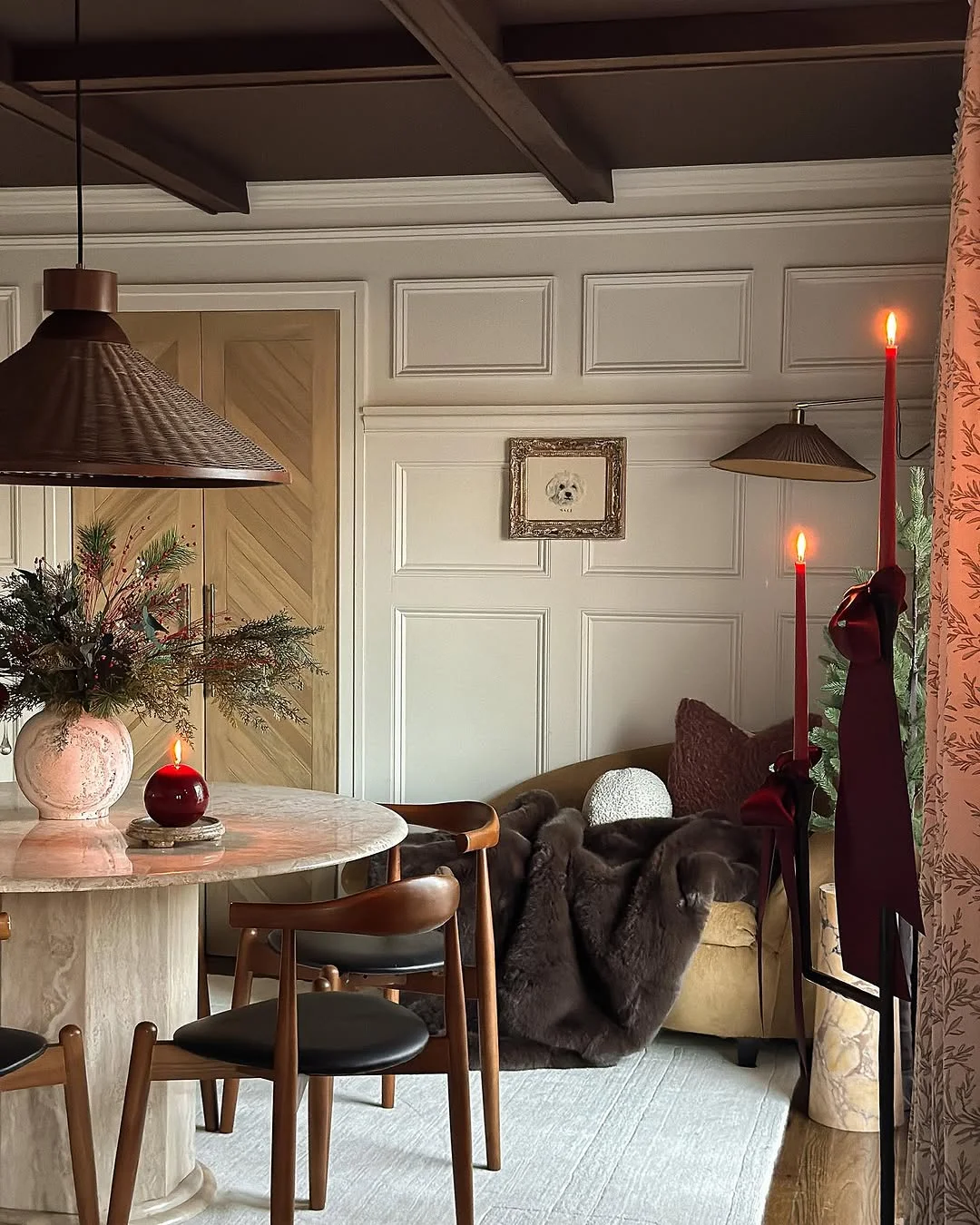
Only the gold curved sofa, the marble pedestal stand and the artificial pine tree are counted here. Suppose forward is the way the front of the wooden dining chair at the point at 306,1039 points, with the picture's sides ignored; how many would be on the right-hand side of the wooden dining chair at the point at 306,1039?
3

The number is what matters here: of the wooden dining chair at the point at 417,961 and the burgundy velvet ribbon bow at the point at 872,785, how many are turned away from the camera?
0

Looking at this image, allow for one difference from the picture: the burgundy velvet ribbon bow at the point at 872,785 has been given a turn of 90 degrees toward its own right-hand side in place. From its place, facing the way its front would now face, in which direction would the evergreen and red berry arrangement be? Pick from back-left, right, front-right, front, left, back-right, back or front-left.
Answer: front

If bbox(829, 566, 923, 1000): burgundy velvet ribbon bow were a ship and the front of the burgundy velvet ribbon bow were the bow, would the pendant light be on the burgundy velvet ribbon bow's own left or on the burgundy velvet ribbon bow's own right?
on the burgundy velvet ribbon bow's own right

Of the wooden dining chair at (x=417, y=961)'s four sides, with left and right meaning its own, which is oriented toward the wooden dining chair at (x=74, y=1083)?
front

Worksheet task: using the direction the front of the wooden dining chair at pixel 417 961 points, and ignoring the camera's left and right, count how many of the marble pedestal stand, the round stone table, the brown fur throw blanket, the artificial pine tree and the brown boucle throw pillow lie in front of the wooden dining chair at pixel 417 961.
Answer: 1

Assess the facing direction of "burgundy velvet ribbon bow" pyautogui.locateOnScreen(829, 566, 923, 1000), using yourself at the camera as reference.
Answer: facing the viewer and to the left of the viewer

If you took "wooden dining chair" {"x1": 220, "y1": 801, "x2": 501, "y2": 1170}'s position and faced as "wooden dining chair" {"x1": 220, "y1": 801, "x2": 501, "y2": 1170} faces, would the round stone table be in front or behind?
in front

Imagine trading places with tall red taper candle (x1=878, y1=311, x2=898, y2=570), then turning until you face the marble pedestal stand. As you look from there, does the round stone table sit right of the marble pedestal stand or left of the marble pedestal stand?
left

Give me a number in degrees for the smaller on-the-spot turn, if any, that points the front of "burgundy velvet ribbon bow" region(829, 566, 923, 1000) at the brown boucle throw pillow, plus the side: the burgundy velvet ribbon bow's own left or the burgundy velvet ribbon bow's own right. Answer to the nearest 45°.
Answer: approximately 135° to the burgundy velvet ribbon bow's own right

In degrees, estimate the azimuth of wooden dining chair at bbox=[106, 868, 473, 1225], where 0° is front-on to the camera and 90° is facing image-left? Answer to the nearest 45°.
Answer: approximately 135°

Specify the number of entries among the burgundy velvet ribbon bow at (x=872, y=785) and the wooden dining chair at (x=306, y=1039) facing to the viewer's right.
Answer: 0

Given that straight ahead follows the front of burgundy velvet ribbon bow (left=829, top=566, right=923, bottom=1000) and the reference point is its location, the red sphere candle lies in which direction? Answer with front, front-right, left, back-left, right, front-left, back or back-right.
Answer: right

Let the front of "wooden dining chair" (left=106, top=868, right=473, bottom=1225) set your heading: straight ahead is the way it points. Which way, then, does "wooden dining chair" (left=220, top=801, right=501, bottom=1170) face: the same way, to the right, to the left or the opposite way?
to the left

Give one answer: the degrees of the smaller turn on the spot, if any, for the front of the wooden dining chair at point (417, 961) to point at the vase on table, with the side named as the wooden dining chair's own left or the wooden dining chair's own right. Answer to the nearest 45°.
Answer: approximately 45° to the wooden dining chair's own right

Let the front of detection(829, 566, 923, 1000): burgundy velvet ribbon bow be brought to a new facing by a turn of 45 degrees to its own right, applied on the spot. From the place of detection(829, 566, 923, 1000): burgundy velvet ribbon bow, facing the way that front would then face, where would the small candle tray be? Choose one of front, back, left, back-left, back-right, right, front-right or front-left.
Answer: front-right

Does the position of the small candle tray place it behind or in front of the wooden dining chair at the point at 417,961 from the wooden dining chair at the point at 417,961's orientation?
in front

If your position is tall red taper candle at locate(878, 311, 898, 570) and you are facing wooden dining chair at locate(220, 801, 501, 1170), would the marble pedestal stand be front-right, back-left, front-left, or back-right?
front-right

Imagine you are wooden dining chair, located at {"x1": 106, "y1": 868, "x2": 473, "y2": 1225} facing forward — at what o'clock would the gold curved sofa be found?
The gold curved sofa is roughly at 3 o'clock from the wooden dining chair.
